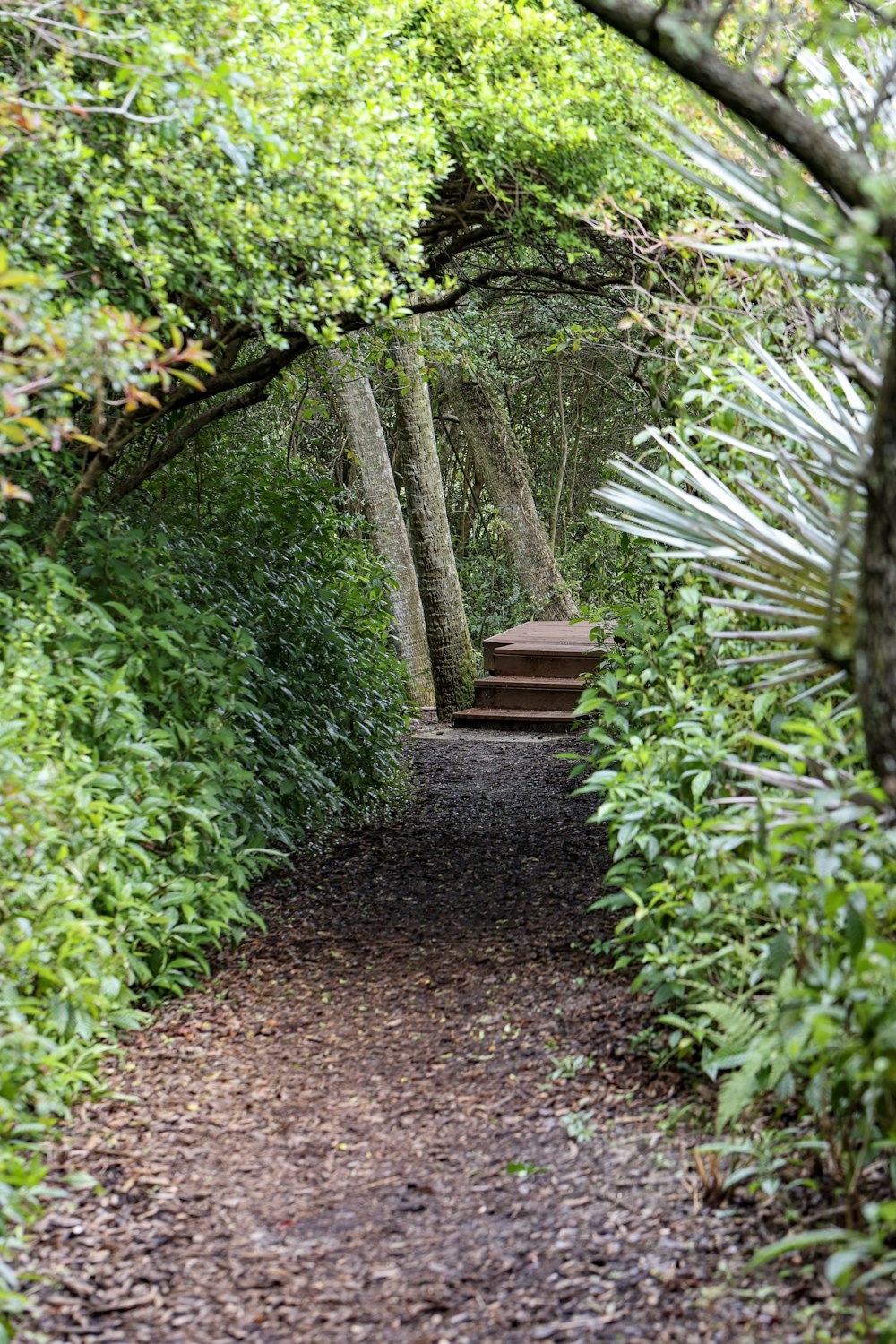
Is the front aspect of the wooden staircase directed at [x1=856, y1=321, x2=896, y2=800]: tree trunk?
yes

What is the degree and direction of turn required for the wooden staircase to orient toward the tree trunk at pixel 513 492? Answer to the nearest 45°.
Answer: approximately 180°

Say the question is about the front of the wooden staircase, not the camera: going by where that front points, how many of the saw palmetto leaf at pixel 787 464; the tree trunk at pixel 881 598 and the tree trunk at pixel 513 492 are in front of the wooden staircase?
2

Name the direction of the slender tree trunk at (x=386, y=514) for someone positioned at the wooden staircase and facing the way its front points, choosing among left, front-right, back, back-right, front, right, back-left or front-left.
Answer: right

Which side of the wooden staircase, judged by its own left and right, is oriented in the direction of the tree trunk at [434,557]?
right

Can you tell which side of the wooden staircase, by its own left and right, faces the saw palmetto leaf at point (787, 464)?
front

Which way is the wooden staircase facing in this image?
toward the camera
